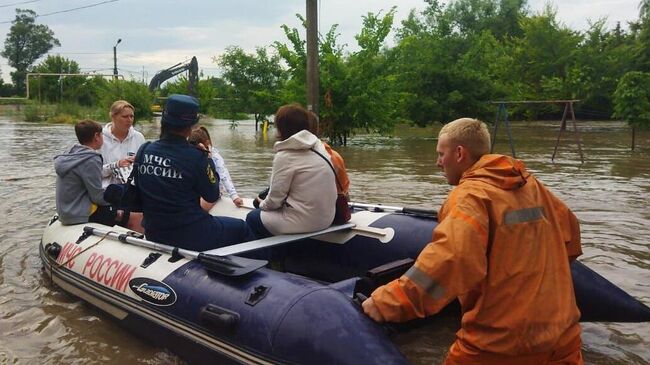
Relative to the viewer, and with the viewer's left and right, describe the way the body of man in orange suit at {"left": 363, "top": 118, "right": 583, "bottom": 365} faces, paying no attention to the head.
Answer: facing away from the viewer and to the left of the viewer

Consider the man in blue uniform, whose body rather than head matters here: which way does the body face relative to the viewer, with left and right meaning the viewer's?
facing away from the viewer and to the right of the viewer

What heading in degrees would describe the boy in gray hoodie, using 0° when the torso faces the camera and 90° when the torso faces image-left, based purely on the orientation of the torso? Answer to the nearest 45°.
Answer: approximately 225°

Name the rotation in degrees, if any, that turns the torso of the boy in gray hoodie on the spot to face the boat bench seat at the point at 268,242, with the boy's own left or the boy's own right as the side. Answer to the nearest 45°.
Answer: approximately 90° to the boy's own right

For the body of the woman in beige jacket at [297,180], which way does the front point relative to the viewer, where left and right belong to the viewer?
facing away from the viewer and to the left of the viewer

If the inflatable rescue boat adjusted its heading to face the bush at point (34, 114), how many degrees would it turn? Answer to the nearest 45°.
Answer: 0° — it already faces it

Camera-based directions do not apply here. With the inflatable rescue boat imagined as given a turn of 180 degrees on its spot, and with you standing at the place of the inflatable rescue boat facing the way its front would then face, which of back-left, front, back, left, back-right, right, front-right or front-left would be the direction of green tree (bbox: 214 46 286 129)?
back-left

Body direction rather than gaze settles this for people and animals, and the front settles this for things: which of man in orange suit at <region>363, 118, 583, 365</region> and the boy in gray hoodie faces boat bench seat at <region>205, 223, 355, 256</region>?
the man in orange suit

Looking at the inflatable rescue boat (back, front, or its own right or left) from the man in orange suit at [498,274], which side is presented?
back

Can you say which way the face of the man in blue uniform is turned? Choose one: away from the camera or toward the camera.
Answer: away from the camera

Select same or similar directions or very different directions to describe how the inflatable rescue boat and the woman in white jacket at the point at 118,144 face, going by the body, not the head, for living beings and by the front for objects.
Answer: very different directions
